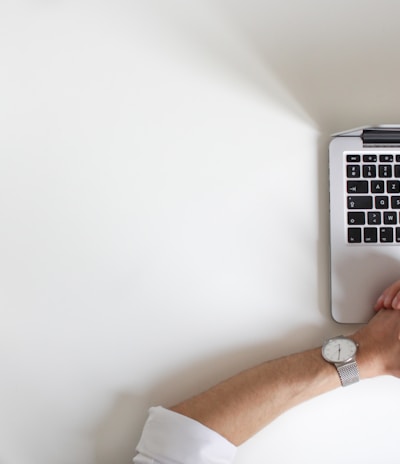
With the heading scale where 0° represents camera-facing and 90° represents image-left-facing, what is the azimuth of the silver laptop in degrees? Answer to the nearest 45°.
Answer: approximately 0°
